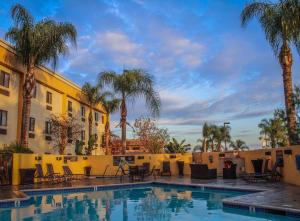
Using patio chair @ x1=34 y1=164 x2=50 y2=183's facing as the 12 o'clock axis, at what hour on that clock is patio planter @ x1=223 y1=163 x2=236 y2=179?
patio planter @ x1=223 y1=163 x2=236 y2=179 is roughly at 11 o'clock from patio chair @ x1=34 y1=164 x2=50 y2=183.

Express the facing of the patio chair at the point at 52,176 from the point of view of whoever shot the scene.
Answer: facing the viewer and to the right of the viewer

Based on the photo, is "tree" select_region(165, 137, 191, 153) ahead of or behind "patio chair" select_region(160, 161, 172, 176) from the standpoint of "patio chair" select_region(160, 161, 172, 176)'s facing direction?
behind

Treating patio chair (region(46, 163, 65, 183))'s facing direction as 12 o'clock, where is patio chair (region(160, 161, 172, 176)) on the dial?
patio chair (region(160, 161, 172, 176)) is roughly at 10 o'clock from patio chair (region(46, 163, 65, 183)).

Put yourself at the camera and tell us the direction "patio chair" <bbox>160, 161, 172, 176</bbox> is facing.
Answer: facing the viewer

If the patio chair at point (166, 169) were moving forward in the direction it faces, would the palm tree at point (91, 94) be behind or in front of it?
behind

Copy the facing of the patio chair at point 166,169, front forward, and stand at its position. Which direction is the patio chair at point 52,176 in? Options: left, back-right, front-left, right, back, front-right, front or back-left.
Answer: front-right

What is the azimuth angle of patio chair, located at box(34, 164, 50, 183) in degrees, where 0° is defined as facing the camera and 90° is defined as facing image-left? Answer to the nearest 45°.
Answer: approximately 315°

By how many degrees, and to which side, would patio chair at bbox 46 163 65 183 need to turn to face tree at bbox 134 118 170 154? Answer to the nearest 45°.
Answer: approximately 90° to its left

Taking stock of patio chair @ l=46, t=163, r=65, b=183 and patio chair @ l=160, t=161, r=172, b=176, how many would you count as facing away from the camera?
0
